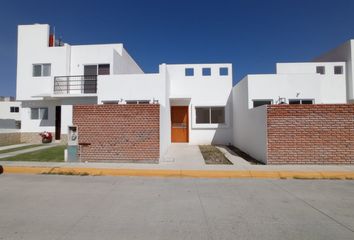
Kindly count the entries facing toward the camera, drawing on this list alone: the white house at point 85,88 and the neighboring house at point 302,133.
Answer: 2

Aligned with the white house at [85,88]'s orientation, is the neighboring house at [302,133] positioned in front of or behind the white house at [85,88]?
in front

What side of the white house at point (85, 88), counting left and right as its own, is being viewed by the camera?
front

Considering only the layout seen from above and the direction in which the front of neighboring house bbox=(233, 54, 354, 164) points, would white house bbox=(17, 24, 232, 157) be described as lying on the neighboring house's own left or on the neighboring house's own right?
on the neighboring house's own right

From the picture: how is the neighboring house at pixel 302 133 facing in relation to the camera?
toward the camera
